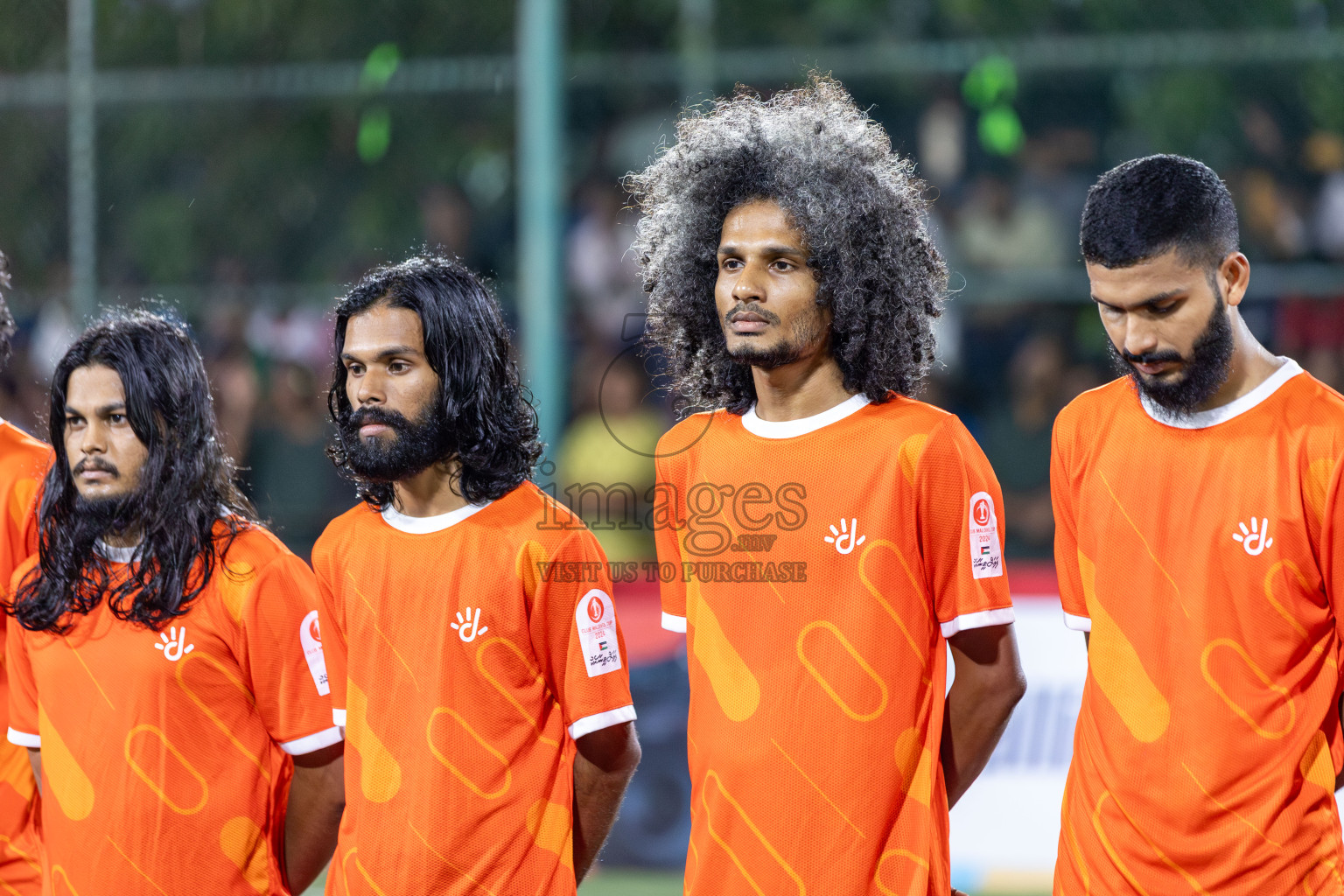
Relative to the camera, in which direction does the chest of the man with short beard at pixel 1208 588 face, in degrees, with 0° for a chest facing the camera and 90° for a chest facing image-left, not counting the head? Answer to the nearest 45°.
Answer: approximately 45°

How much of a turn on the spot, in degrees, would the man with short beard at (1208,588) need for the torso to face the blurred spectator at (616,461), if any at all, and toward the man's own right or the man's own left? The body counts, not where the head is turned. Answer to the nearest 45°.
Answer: approximately 90° to the man's own right

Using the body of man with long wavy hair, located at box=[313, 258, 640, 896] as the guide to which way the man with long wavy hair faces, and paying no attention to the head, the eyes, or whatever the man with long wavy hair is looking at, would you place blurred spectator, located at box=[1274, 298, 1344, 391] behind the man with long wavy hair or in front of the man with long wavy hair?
behind

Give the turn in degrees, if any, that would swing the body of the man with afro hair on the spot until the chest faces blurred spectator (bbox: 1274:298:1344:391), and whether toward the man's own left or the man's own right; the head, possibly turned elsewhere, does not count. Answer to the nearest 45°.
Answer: approximately 180°

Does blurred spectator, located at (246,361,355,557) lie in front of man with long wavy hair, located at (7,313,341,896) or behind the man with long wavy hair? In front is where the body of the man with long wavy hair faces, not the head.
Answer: behind

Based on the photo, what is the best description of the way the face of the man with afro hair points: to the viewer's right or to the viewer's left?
to the viewer's left
